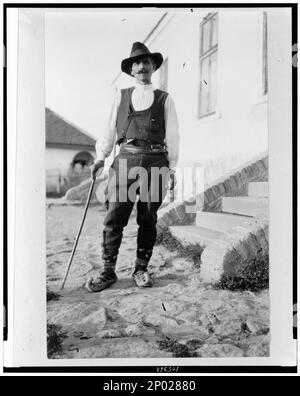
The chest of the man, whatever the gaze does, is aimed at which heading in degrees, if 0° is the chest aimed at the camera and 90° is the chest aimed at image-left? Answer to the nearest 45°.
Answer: approximately 0°

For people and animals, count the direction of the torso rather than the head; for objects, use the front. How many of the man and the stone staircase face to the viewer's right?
0

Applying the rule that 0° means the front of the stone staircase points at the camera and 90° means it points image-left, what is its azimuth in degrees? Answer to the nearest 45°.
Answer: approximately 45°
